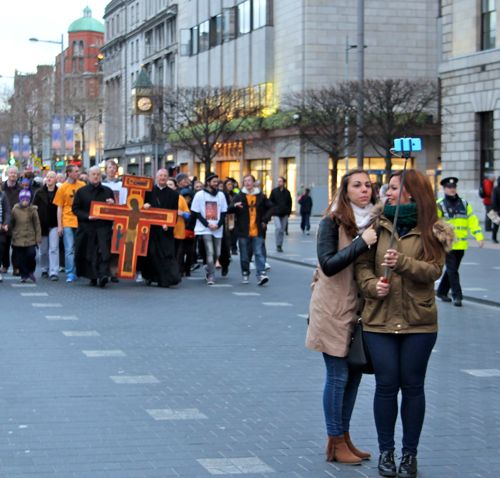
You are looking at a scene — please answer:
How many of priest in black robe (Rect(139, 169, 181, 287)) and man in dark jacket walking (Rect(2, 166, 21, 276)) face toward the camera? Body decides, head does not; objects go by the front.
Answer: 2

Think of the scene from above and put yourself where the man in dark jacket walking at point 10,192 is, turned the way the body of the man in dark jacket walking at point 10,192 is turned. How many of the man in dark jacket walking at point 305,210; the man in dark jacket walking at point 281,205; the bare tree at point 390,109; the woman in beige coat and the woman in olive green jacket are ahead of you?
2

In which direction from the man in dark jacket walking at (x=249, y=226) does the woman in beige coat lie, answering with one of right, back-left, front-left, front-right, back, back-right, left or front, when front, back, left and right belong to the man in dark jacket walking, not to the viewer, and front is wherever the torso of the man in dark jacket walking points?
front

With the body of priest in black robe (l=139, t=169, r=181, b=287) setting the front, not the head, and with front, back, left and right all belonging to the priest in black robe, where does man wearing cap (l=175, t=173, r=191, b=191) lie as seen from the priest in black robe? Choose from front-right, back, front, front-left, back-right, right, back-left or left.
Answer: back

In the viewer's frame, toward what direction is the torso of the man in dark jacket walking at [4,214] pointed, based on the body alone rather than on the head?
toward the camera

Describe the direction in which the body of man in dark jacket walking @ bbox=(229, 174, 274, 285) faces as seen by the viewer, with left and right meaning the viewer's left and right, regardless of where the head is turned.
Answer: facing the viewer

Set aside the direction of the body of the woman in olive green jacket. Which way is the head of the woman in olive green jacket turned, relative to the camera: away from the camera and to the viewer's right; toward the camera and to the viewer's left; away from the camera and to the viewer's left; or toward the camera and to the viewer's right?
toward the camera and to the viewer's left

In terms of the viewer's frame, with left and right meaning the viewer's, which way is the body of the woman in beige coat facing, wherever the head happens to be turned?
facing the viewer and to the right of the viewer

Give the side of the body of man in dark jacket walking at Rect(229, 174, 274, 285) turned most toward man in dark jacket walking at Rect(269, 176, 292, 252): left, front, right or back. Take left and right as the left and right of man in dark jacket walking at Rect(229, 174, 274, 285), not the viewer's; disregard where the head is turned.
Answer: back

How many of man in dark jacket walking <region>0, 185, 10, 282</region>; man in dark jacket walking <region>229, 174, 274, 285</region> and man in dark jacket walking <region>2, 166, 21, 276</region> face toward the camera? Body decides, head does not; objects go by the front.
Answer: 3

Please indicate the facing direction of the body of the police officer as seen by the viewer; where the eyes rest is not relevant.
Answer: toward the camera

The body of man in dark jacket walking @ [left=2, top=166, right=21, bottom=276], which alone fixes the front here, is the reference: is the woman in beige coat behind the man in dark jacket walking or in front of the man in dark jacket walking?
in front
